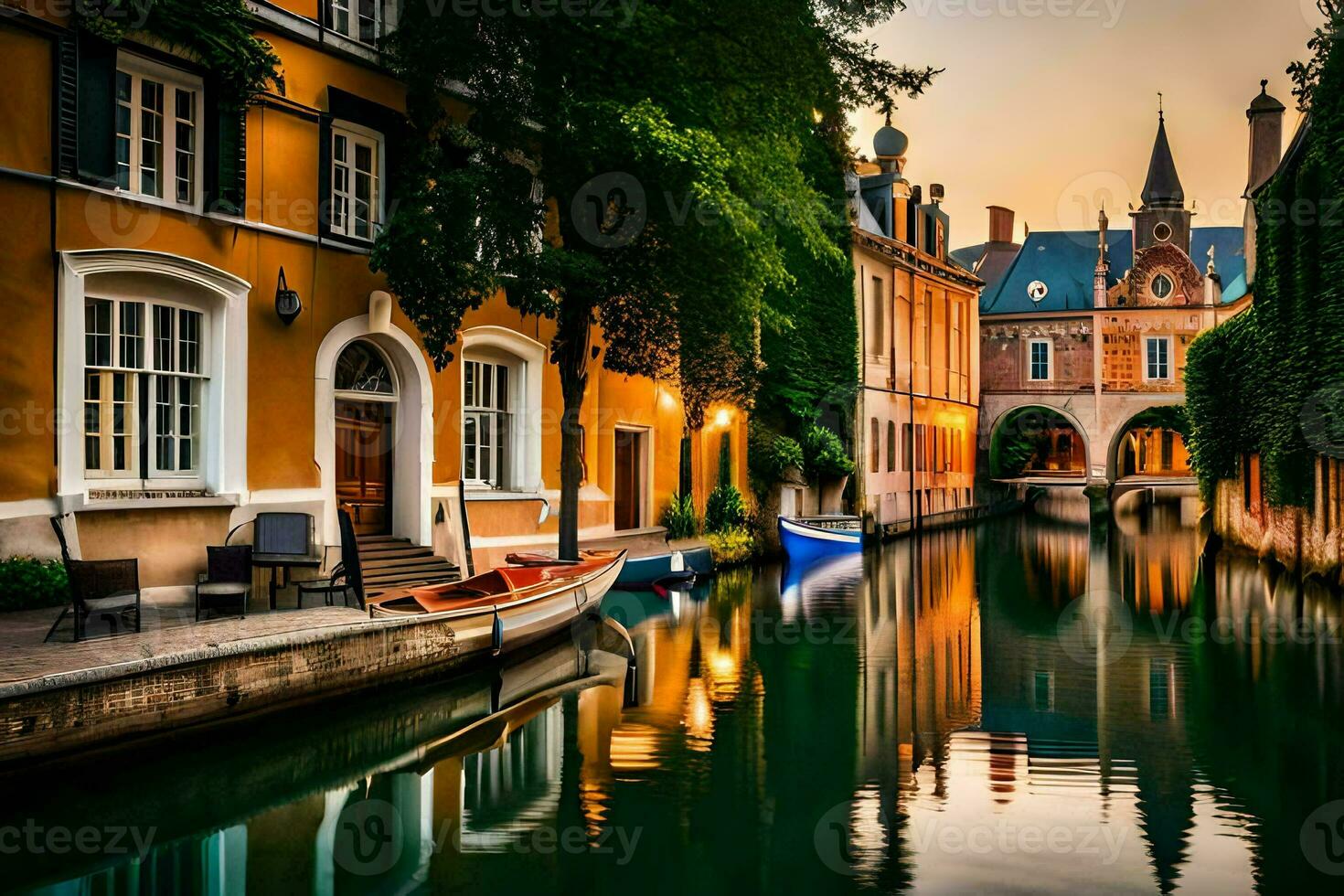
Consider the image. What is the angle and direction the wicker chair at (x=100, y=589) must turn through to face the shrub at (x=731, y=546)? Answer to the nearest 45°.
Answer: approximately 45° to its left

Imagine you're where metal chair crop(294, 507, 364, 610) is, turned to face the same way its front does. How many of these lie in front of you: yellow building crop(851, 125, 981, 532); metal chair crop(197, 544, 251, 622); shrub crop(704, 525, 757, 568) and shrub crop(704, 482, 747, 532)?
1

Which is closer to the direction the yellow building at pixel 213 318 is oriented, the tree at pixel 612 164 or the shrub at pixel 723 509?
the tree

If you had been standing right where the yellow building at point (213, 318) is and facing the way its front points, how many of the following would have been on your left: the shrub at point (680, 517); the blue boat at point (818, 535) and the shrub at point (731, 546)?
3

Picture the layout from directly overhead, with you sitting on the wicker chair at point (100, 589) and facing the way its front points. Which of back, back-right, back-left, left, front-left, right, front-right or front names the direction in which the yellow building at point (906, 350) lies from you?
front-left

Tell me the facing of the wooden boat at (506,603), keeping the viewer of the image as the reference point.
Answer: facing away from the viewer and to the right of the viewer

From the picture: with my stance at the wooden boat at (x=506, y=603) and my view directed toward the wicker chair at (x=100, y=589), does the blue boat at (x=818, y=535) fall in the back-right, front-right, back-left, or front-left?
back-right

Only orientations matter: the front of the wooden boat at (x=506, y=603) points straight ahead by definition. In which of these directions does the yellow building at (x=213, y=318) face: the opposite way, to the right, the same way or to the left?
to the right

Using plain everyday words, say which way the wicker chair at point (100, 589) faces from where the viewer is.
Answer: facing to the right of the viewer

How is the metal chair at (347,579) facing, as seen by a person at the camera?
facing to the left of the viewer

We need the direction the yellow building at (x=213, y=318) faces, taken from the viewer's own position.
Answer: facing the viewer and to the right of the viewer

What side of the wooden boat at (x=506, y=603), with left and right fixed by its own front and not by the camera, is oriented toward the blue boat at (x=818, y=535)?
front

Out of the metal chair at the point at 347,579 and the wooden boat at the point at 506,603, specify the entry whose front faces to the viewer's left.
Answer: the metal chair

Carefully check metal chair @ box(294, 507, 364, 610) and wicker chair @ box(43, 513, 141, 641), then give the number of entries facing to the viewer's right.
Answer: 1
